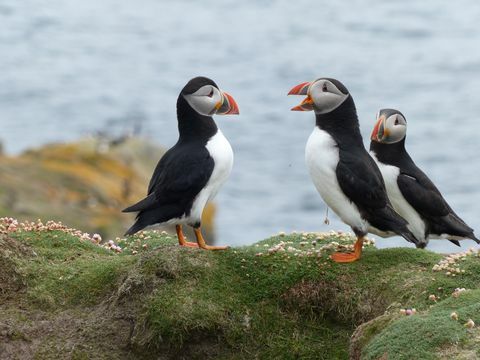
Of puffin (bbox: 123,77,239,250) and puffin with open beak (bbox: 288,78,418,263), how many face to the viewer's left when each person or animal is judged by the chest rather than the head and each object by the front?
1

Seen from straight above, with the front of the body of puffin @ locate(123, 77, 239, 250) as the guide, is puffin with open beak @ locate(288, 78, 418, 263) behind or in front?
in front

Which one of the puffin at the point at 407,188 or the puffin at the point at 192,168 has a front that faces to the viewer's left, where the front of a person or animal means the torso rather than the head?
the puffin at the point at 407,188

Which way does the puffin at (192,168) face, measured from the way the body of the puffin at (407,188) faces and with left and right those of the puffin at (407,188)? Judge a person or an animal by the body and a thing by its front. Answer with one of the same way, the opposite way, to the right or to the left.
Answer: the opposite way

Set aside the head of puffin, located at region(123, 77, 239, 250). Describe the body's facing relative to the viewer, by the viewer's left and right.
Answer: facing to the right of the viewer

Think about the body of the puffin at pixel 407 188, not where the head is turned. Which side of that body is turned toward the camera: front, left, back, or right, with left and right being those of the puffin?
left

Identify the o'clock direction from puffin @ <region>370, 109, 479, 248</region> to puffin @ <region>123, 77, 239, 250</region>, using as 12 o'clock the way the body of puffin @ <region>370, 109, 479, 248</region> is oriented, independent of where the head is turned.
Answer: puffin @ <region>123, 77, 239, 250</region> is roughly at 11 o'clock from puffin @ <region>370, 109, 479, 248</region>.

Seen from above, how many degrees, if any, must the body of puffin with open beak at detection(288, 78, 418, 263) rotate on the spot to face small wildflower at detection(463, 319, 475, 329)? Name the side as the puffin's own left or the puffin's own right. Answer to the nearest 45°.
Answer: approximately 135° to the puffin's own left

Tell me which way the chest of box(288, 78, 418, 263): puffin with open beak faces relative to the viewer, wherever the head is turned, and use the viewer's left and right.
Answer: facing to the left of the viewer

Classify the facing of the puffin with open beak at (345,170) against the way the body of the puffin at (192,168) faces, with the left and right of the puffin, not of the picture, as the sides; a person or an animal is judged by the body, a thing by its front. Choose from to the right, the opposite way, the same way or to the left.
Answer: the opposite way

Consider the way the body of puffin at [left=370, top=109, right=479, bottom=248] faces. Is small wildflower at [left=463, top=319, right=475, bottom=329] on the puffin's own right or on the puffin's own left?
on the puffin's own left

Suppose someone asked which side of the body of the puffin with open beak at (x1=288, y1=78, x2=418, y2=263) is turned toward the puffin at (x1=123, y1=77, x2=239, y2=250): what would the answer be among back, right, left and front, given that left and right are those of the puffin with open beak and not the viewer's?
front
